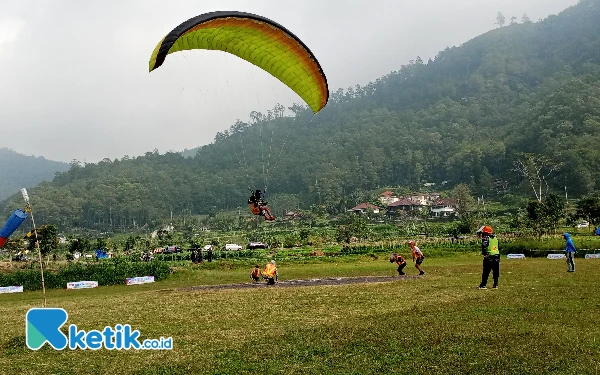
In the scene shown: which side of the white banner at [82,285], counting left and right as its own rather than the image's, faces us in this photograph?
front

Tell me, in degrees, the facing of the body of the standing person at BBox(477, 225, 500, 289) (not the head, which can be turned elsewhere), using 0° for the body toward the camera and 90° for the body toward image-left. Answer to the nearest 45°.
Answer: approximately 135°

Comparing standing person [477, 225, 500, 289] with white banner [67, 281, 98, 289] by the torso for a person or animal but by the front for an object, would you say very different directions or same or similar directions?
very different directions

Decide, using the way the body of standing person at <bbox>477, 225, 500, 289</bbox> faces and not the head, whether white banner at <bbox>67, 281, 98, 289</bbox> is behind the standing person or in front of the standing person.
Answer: in front

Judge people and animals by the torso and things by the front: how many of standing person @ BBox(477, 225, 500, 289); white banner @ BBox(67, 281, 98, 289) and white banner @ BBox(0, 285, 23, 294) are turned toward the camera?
2

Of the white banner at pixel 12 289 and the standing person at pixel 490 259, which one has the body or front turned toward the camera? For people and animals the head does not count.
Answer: the white banner

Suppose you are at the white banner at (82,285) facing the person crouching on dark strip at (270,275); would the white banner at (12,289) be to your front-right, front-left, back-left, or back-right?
back-right

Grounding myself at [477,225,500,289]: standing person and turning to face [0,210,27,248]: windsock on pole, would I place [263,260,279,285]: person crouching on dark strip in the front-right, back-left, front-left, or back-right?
front-right

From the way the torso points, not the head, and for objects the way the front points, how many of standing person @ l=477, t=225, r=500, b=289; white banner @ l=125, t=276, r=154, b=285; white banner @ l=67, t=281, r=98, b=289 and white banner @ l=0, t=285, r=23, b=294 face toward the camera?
3

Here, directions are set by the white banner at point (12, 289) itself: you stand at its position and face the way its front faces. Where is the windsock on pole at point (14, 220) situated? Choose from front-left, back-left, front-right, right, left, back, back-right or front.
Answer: front

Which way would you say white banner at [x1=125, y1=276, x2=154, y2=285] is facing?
toward the camera

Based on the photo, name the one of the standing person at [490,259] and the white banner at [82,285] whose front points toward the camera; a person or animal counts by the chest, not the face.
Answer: the white banner

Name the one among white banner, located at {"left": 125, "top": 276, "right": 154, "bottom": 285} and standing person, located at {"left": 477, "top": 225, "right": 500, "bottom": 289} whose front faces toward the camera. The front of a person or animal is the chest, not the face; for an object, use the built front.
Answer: the white banner
